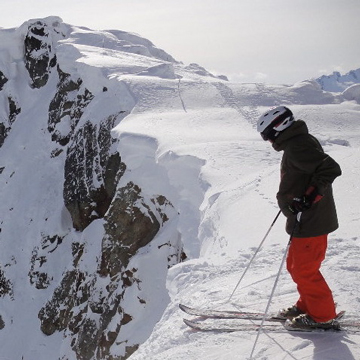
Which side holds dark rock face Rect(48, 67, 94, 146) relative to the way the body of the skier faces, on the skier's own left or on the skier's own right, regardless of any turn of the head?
on the skier's own right

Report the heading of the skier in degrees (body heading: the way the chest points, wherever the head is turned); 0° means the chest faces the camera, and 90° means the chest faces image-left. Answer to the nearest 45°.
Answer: approximately 90°

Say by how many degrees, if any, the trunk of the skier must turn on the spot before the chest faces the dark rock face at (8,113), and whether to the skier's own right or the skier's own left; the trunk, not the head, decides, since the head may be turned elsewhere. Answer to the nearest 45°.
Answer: approximately 45° to the skier's own right

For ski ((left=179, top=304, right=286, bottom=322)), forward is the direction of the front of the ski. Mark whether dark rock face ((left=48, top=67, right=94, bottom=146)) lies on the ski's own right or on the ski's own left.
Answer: on the ski's own right

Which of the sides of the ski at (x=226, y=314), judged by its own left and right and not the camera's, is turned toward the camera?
left

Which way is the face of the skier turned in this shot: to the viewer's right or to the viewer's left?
to the viewer's left
